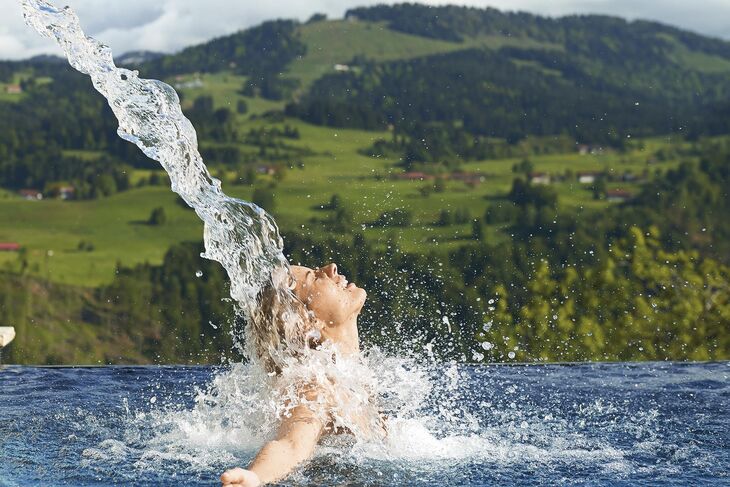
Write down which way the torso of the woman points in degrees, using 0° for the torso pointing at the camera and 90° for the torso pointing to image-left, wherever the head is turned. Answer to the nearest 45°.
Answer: approximately 270°

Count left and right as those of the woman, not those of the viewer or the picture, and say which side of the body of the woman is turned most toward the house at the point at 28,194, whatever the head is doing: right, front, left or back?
left

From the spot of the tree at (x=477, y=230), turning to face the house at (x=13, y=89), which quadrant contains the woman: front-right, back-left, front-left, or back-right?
back-left

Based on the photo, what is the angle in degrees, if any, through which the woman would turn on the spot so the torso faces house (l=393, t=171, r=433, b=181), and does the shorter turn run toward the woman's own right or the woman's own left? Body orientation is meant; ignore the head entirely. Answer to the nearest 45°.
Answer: approximately 90° to the woman's own left

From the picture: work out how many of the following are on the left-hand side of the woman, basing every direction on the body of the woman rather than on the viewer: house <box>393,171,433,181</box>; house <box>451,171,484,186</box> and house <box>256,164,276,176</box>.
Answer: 3

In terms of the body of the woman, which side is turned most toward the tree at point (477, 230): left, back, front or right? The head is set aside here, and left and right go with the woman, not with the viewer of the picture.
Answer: left

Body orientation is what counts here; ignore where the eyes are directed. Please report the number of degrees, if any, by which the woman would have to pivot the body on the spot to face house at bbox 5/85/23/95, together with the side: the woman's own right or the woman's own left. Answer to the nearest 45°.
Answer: approximately 90° to the woman's own left

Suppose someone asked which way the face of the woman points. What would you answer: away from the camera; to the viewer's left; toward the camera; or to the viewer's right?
to the viewer's right

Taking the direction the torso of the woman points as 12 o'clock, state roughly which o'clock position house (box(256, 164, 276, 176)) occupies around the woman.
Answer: The house is roughly at 9 o'clock from the woman.
